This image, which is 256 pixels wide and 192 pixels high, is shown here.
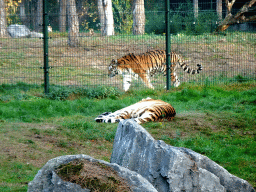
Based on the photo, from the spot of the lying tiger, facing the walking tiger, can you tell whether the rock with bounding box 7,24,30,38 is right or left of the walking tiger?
left

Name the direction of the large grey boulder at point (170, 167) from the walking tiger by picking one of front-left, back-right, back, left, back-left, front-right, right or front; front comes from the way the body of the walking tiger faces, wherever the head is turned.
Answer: left

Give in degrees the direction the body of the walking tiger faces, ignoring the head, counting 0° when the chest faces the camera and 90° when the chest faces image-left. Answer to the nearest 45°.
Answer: approximately 90°

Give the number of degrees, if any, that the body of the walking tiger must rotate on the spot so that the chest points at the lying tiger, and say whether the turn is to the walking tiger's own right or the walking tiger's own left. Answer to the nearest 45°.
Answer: approximately 90° to the walking tiger's own left

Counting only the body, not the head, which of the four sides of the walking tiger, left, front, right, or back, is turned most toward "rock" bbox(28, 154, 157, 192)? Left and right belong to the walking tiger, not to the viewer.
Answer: left

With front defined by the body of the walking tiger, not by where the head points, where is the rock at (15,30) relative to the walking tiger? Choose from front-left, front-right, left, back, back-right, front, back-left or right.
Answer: front
